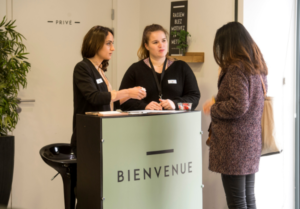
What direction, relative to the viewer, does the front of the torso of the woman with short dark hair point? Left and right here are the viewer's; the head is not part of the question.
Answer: facing to the right of the viewer

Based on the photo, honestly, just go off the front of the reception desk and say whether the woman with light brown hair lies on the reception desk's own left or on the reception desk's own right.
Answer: on the reception desk's own left

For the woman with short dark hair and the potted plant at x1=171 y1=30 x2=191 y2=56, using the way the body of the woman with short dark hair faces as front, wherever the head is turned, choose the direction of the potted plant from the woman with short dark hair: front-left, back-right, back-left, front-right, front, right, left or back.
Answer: front-left

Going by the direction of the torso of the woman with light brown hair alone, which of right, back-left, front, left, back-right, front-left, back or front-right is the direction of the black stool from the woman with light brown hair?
front-right

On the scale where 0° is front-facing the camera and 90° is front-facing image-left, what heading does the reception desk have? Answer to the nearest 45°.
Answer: approximately 315°

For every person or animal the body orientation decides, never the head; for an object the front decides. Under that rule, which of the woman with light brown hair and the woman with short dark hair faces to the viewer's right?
the woman with short dark hair

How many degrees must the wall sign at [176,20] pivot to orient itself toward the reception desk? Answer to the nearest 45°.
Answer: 0° — it already faces it

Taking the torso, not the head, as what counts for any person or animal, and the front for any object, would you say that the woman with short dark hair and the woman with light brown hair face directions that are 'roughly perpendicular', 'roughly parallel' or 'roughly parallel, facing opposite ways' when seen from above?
roughly perpendicular
